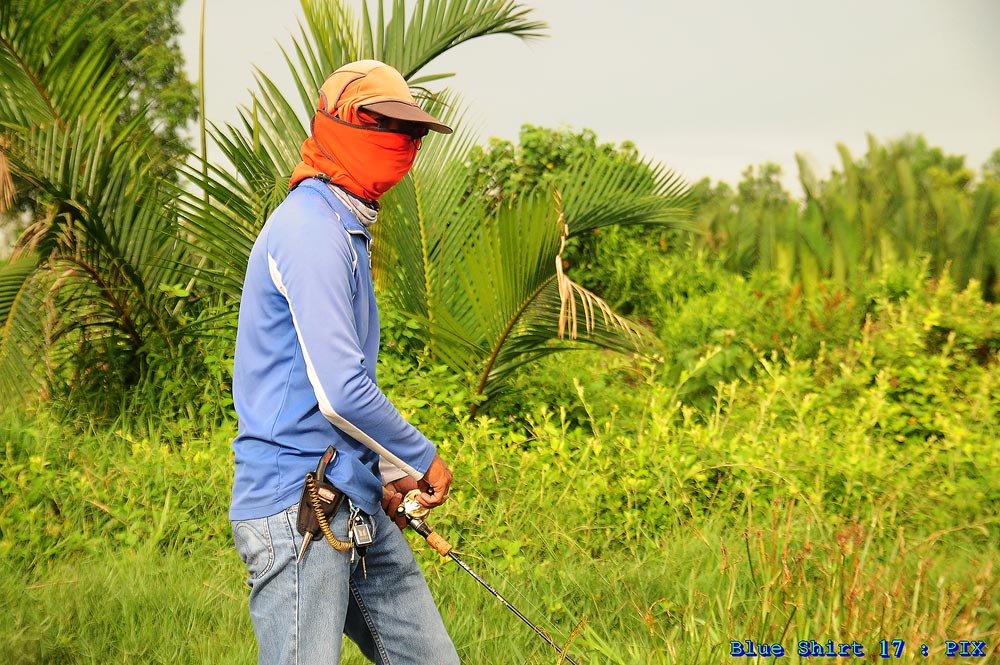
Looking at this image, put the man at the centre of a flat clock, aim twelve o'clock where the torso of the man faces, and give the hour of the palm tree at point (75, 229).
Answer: The palm tree is roughly at 8 o'clock from the man.

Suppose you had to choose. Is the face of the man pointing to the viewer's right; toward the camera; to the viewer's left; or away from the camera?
to the viewer's right

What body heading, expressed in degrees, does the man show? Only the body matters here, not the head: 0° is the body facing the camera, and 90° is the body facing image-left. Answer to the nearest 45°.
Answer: approximately 270°

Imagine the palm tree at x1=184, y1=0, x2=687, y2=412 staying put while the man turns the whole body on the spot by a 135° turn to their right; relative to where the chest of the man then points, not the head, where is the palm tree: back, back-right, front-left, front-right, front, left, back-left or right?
back-right
